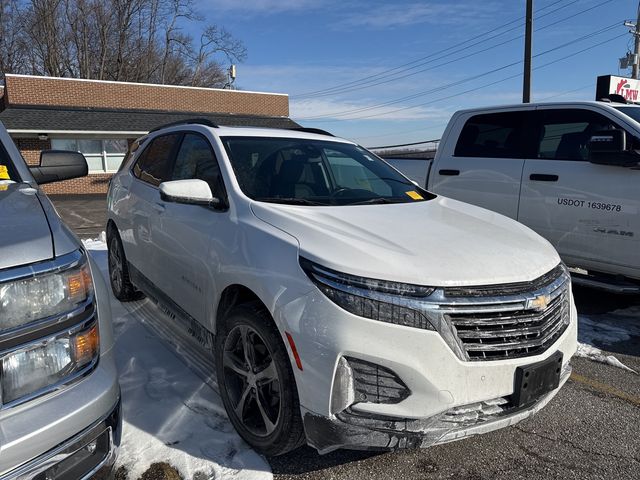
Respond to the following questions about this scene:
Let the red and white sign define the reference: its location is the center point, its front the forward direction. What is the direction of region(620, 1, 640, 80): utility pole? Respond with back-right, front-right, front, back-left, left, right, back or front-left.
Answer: back-left

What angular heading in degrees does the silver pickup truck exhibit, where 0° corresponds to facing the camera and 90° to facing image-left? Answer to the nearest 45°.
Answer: approximately 0°

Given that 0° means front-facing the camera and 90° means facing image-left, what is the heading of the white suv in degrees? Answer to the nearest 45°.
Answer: approximately 315°

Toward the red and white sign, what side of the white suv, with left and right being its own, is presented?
left

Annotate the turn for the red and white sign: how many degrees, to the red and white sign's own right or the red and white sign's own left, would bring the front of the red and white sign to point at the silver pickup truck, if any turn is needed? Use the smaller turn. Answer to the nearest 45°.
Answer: approximately 45° to the red and white sign's own right

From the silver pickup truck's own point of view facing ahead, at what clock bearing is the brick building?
The brick building is roughly at 6 o'clock from the silver pickup truck.

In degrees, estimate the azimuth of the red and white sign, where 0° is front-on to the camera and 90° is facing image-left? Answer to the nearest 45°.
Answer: approximately 315°

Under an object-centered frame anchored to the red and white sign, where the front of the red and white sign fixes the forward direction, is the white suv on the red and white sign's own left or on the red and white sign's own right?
on the red and white sign's own right
